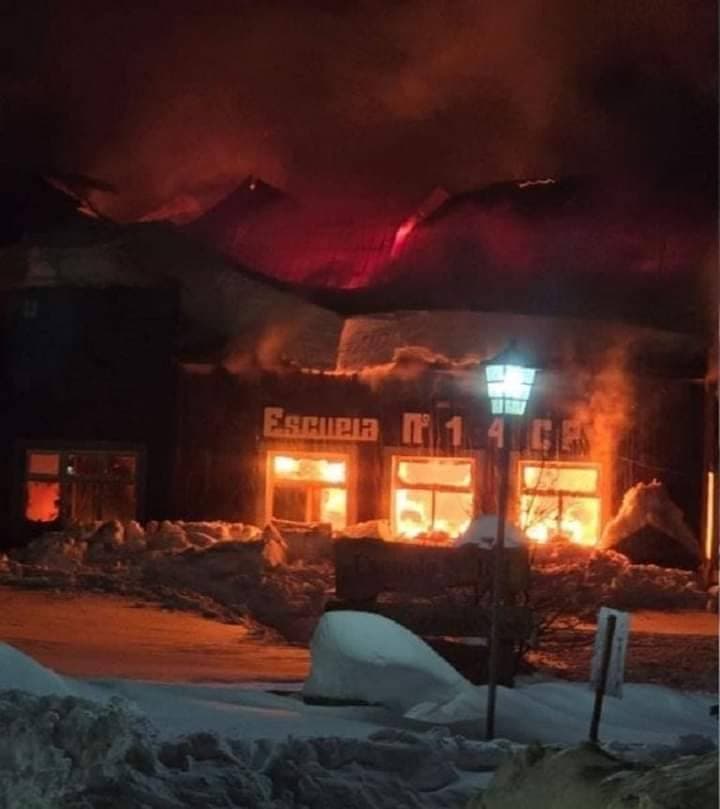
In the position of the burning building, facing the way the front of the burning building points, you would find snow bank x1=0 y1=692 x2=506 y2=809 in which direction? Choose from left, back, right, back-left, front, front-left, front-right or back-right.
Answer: front

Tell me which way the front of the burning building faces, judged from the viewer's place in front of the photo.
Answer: facing the viewer

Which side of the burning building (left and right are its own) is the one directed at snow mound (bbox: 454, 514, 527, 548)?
front

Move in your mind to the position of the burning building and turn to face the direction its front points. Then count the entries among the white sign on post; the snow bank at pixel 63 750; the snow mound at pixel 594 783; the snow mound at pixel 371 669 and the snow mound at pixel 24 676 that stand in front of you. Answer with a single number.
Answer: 5

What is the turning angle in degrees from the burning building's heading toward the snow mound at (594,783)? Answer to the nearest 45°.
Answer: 0° — it already faces it

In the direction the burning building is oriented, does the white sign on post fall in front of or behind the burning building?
in front

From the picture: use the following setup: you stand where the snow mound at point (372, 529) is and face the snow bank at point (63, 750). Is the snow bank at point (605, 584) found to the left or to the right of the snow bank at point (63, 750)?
left

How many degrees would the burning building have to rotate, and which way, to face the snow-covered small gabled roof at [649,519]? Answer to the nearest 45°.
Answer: approximately 90° to its left

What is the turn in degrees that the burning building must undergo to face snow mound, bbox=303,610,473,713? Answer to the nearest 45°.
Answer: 0° — it already faces it

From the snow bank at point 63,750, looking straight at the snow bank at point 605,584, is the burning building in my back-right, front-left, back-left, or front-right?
front-left

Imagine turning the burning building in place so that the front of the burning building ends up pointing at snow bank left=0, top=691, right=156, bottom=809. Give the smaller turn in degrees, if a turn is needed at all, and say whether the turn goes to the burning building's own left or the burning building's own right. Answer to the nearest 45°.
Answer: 0° — it already faces it

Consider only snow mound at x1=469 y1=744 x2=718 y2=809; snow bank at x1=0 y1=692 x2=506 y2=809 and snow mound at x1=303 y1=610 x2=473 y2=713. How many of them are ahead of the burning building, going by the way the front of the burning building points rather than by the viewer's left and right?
3

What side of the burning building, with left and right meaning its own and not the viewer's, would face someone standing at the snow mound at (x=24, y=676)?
front

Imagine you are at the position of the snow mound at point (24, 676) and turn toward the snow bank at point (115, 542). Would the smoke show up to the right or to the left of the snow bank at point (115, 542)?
right
